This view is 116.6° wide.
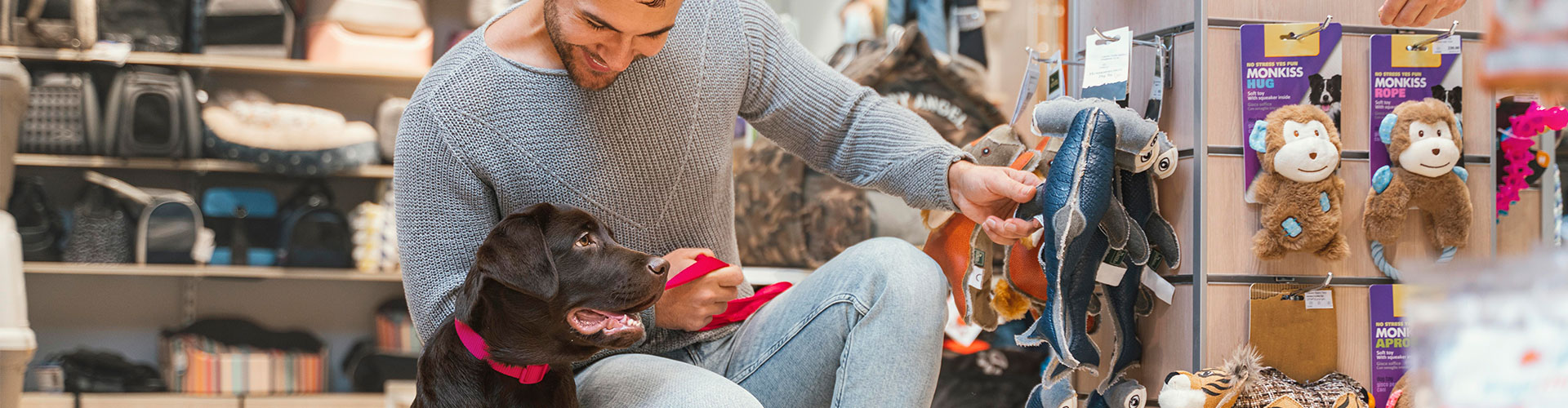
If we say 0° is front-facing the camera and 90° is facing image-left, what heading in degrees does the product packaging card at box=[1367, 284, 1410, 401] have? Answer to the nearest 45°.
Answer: approximately 0°

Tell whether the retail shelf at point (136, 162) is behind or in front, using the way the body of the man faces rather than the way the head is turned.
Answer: behind

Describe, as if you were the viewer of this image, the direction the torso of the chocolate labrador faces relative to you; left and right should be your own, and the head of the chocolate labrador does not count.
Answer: facing to the right of the viewer

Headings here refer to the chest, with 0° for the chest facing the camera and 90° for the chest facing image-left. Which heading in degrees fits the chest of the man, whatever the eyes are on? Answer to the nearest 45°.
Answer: approximately 315°

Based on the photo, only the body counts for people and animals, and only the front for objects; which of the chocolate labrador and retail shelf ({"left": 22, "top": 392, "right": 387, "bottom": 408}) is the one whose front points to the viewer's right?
the chocolate labrador

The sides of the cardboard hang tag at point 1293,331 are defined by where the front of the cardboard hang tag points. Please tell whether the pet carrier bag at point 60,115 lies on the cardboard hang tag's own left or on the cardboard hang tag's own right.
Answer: on the cardboard hang tag's own right

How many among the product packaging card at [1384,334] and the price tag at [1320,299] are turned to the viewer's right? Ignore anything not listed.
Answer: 0
